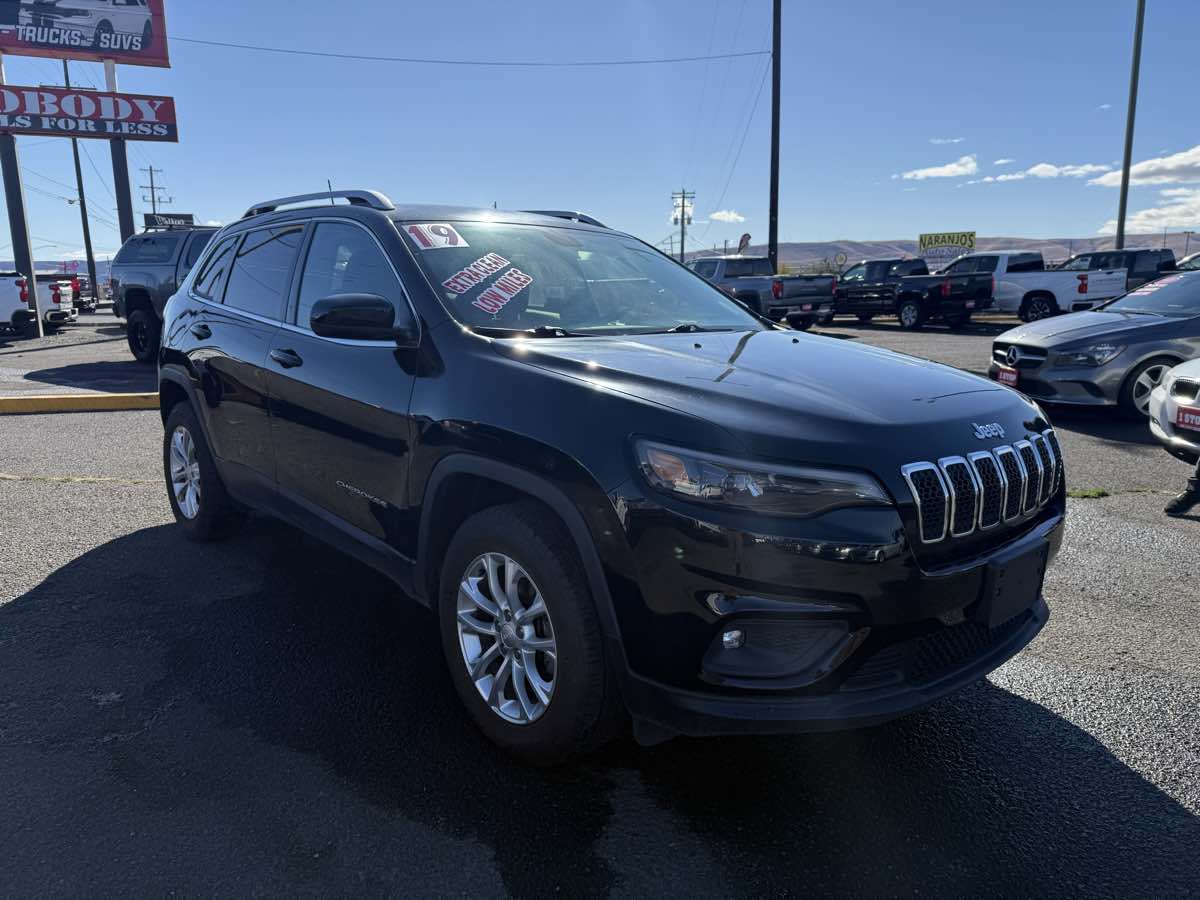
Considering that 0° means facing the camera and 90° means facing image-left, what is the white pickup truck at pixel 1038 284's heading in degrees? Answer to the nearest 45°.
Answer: approximately 135°

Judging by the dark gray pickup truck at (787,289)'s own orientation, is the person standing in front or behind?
behind

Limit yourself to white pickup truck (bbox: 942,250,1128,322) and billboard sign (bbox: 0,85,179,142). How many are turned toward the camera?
1

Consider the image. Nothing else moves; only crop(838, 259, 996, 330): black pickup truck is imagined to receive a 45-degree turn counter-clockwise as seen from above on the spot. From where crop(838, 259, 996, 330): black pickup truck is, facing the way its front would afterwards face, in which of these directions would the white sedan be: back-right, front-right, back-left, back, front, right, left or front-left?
left

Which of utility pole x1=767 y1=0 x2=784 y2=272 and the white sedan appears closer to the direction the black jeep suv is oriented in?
the white sedan

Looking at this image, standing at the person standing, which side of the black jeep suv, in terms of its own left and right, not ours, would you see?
left
